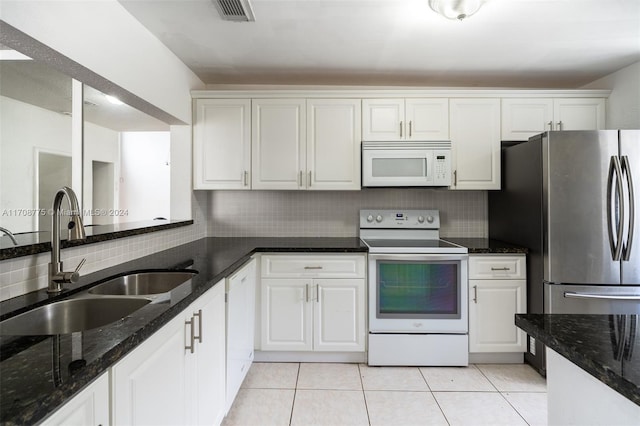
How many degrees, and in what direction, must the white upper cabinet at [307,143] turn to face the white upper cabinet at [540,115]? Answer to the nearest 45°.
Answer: approximately 90° to its left

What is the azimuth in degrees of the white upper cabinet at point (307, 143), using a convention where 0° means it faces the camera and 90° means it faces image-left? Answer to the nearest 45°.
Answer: approximately 0°

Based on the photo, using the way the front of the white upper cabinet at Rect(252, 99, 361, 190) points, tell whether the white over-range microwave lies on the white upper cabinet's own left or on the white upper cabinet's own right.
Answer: on the white upper cabinet's own left

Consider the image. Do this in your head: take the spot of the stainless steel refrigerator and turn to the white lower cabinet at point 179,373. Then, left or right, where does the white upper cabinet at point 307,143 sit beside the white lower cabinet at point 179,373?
right
